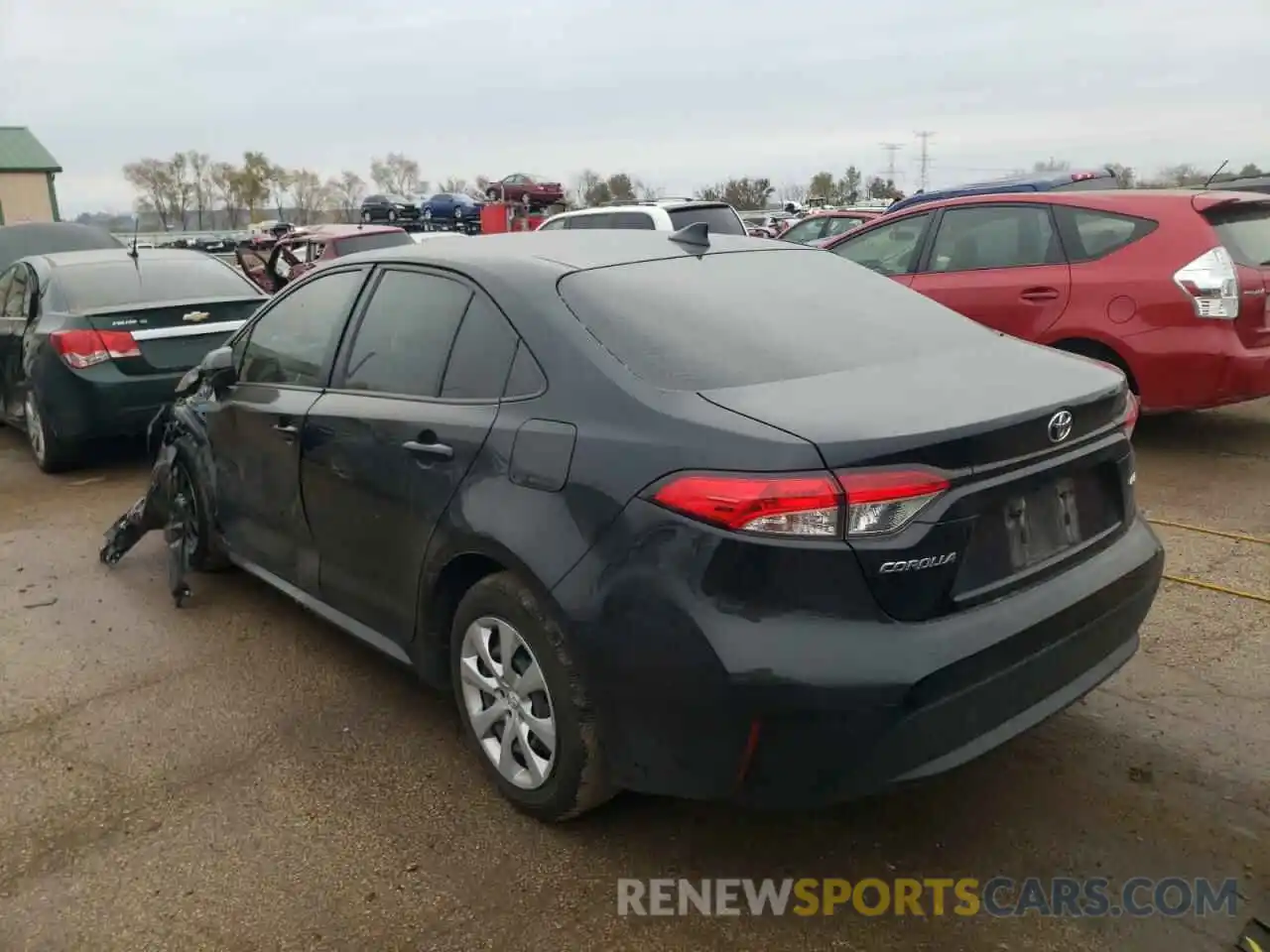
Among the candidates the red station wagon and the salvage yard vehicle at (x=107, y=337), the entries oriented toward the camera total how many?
0

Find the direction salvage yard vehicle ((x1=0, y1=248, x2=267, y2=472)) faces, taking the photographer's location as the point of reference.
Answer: facing away from the viewer and to the left of the viewer

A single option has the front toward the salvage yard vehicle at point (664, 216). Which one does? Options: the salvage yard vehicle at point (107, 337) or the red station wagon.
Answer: the red station wagon

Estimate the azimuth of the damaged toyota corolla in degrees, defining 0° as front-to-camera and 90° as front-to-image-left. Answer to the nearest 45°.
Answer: approximately 135°

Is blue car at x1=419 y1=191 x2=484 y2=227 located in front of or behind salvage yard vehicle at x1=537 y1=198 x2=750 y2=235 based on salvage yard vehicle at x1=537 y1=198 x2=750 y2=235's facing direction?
in front

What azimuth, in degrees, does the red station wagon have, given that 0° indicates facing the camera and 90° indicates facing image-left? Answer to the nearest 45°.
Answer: approximately 135°

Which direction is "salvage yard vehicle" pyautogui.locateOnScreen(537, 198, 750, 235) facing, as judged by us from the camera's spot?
facing away from the viewer and to the left of the viewer

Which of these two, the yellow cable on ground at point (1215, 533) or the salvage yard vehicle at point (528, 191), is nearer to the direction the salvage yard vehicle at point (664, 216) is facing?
the salvage yard vehicle

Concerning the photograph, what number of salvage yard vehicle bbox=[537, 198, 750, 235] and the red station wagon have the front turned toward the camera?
0

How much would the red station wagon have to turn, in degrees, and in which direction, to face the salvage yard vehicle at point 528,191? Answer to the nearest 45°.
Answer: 0° — it already faces it

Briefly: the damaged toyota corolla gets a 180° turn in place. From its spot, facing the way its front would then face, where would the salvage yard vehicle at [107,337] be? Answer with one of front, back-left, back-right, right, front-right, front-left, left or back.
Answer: back

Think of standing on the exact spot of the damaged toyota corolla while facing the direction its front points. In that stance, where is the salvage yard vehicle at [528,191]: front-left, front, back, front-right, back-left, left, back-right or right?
front-right
